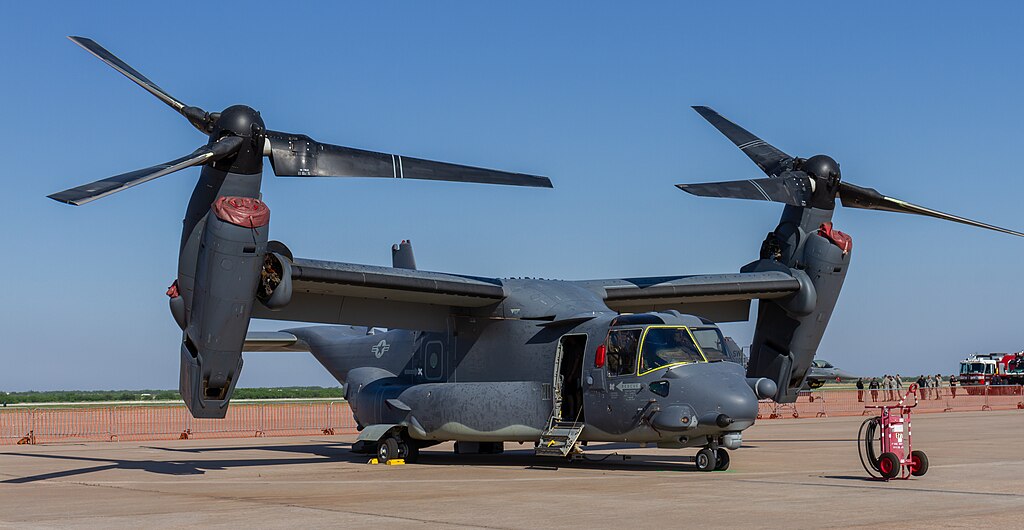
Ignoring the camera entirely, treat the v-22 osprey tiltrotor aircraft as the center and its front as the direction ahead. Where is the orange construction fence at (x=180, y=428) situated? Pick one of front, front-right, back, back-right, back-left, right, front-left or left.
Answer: back

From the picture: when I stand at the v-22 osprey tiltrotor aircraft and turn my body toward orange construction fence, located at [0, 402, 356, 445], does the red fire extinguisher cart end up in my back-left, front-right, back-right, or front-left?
back-right

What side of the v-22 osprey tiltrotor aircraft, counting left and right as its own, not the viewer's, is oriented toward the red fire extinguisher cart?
front

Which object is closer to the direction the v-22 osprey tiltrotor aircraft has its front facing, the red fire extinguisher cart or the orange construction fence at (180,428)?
the red fire extinguisher cart

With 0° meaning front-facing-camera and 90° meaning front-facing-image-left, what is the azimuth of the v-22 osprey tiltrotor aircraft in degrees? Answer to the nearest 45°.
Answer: approximately 315°
